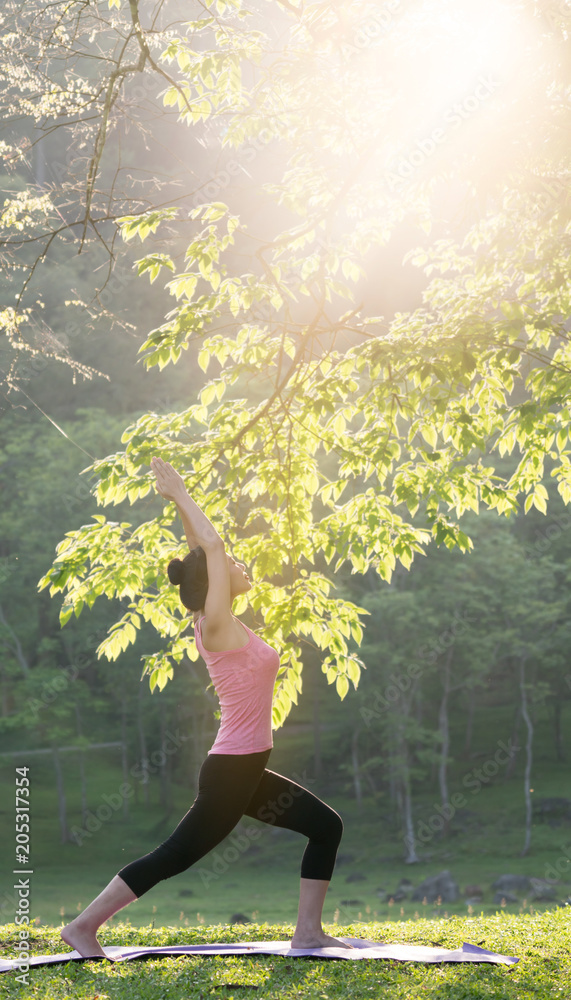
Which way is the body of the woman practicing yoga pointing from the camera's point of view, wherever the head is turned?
to the viewer's right

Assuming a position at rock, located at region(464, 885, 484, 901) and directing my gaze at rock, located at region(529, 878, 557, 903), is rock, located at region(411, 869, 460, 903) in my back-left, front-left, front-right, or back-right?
back-right

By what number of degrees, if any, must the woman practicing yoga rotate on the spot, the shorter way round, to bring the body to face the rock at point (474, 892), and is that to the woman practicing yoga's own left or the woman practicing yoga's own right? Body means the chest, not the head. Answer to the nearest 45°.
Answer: approximately 90° to the woman practicing yoga's own left
